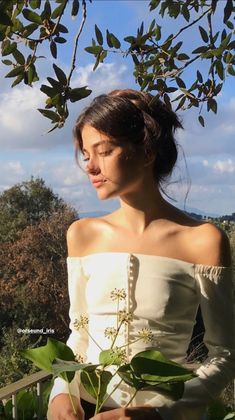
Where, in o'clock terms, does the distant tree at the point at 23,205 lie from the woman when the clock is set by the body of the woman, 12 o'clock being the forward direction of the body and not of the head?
The distant tree is roughly at 4 o'clock from the woman.

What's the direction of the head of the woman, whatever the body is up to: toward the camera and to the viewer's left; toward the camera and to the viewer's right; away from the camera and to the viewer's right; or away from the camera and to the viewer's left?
toward the camera and to the viewer's left

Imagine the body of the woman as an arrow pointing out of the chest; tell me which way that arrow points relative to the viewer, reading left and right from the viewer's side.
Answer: facing the viewer and to the left of the viewer

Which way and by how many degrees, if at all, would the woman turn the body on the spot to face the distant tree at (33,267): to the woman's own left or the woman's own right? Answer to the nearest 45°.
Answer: approximately 135° to the woman's own right
